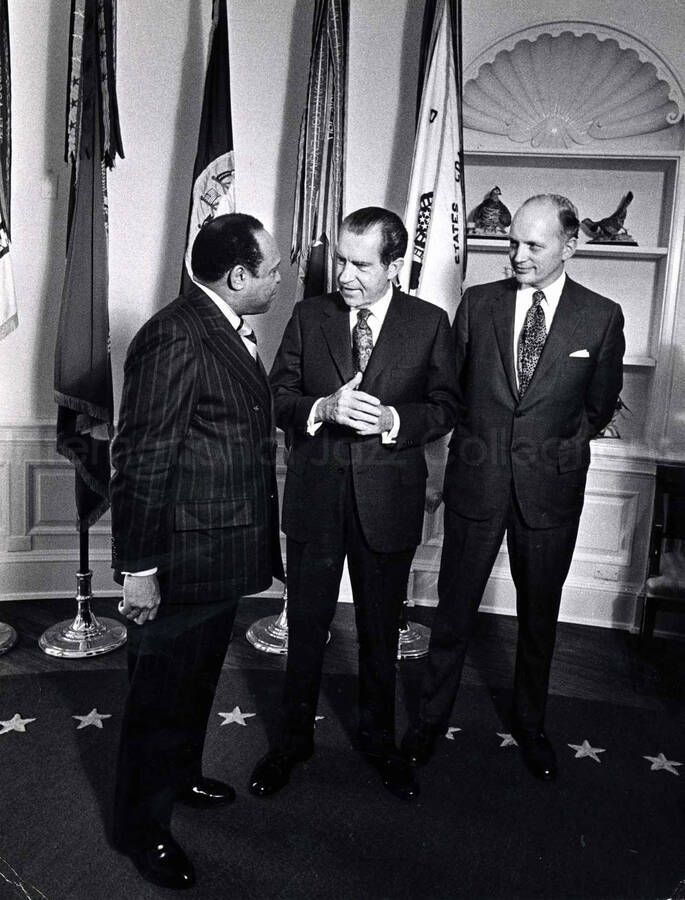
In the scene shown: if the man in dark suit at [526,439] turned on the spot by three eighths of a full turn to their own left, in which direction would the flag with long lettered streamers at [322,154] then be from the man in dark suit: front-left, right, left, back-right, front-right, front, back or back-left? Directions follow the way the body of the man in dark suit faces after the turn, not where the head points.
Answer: left

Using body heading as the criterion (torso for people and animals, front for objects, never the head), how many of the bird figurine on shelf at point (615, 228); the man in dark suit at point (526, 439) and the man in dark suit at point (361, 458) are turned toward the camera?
2

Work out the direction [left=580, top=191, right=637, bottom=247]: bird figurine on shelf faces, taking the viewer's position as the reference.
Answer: facing to the left of the viewer

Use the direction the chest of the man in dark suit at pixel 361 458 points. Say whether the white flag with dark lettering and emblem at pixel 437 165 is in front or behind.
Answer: behind

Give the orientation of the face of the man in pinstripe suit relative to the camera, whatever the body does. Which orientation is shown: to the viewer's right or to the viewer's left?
to the viewer's right

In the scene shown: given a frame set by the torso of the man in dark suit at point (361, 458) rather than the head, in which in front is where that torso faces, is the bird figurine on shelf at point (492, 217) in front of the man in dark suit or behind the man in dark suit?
behind

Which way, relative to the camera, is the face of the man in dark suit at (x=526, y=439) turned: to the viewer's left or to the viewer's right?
to the viewer's left

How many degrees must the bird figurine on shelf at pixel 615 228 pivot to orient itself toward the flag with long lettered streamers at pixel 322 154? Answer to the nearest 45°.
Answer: approximately 45° to its left

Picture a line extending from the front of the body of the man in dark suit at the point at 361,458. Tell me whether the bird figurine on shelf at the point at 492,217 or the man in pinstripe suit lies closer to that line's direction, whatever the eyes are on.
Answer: the man in pinstripe suit

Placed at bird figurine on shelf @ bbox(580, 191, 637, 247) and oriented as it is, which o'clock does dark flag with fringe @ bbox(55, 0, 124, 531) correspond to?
The dark flag with fringe is roughly at 11 o'clock from the bird figurine on shelf.
